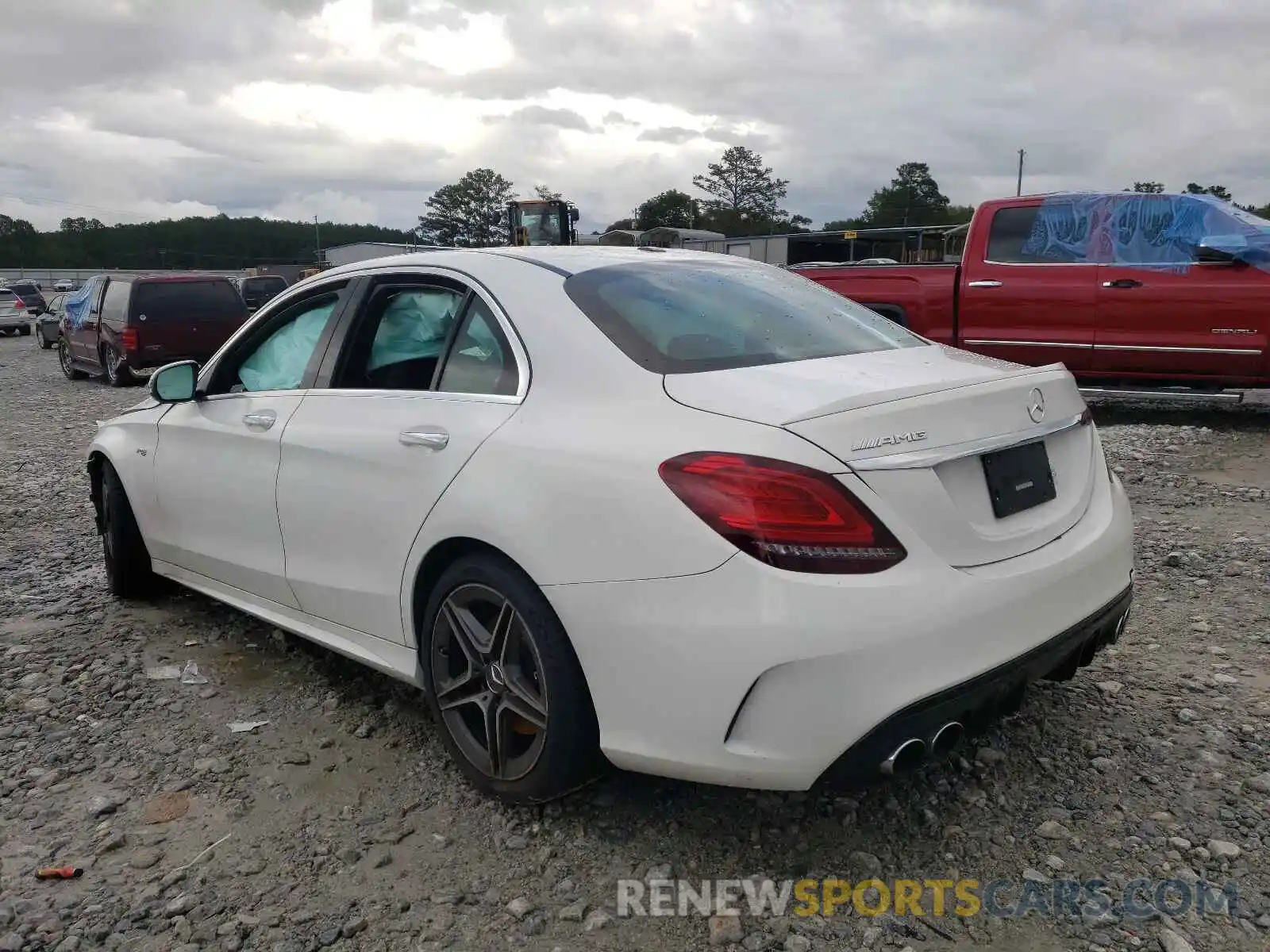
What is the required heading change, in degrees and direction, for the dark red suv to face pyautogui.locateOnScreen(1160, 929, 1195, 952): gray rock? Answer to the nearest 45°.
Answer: approximately 135° to its left

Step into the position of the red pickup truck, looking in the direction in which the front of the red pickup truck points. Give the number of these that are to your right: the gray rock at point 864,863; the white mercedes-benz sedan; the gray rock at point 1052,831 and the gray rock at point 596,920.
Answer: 4

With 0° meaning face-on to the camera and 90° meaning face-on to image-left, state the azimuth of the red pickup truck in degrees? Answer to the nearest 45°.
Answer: approximately 270°

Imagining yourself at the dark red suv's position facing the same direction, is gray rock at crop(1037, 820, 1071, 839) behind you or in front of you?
behind

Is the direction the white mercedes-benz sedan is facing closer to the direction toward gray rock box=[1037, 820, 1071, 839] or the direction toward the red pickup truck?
the red pickup truck

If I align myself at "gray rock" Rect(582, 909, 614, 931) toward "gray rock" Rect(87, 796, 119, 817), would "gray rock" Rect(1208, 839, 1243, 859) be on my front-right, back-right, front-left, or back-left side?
back-right

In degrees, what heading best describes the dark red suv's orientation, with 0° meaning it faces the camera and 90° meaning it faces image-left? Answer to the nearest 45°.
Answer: approximately 135°

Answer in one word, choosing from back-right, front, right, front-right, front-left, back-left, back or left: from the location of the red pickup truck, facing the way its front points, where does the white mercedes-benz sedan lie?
right

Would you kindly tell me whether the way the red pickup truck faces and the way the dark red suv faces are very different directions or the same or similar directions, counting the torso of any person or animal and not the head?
very different directions

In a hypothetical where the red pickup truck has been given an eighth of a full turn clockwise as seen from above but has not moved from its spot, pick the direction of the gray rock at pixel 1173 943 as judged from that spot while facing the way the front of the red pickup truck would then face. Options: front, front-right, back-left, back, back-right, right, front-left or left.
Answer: front-right

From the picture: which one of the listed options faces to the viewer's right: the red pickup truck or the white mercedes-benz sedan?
the red pickup truck

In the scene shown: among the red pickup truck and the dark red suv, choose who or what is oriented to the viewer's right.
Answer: the red pickup truck

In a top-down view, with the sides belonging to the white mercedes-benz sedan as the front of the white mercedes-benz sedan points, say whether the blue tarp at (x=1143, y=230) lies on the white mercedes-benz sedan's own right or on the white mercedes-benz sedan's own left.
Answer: on the white mercedes-benz sedan's own right
